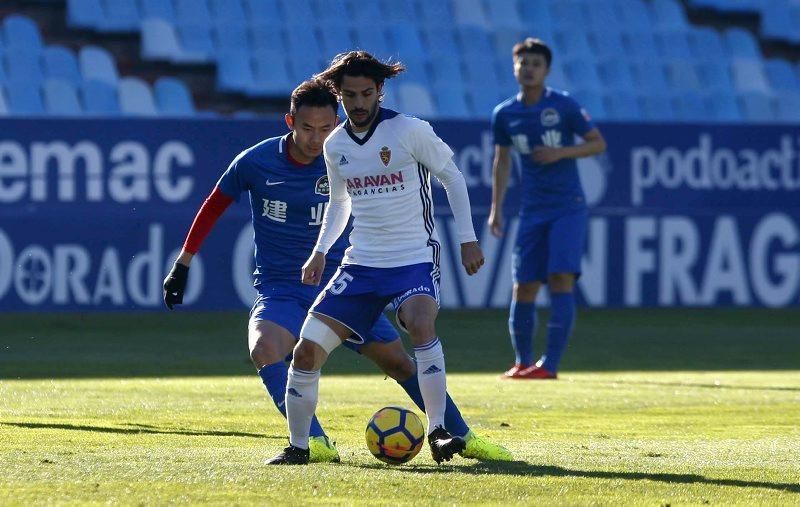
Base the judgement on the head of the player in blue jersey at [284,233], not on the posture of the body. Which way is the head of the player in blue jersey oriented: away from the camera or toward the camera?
toward the camera

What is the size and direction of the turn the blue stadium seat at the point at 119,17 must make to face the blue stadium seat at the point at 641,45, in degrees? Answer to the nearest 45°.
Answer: approximately 90° to its left

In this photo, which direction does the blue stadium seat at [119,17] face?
toward the camera

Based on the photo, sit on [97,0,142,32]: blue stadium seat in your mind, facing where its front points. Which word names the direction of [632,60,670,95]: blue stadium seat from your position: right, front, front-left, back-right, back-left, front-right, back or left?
left

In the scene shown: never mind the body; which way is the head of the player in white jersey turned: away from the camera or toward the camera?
toward the camera

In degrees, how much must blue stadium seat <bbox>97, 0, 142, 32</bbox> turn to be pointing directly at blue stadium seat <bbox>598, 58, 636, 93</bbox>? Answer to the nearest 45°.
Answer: approximately 90° to its left

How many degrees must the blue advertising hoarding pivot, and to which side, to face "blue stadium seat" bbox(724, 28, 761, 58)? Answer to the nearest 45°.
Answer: approximately 135° to its left

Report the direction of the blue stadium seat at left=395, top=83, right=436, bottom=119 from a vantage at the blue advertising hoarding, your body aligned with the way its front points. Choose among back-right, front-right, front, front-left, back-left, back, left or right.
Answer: back

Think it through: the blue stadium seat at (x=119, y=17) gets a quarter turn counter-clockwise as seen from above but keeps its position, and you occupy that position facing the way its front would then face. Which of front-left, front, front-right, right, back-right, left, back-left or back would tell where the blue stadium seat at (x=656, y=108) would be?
front

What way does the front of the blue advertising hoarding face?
toward the camera

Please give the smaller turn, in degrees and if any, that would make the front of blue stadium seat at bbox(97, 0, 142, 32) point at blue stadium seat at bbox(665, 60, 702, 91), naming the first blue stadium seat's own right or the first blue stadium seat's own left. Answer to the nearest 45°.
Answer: approximately 90° to the first blue stadium seat's own left

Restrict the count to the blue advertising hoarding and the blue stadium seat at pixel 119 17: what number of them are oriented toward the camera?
2

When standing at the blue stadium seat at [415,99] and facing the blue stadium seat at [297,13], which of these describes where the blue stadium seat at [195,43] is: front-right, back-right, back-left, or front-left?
front-left

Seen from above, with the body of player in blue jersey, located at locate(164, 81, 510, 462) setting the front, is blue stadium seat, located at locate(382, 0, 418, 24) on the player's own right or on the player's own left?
on the player's own left
